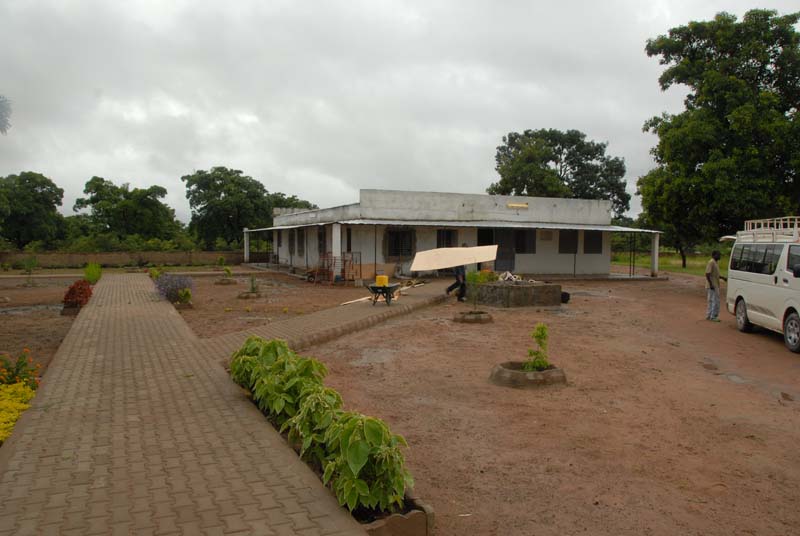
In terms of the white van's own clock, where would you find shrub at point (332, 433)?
The shrub is roughly at 2 o'clock from the white van.

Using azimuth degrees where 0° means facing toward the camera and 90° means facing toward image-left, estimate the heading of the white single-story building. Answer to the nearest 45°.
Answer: approximately 0°

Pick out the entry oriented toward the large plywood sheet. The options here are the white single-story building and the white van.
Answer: the white single-story building

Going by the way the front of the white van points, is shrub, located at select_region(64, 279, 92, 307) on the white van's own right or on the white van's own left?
on the white van's own right

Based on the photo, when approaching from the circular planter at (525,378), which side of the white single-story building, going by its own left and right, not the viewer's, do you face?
front

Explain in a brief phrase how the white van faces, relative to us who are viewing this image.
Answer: facing the viewer and to the right of the viewer

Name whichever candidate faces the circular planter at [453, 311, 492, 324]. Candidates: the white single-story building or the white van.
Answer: the white single-story building

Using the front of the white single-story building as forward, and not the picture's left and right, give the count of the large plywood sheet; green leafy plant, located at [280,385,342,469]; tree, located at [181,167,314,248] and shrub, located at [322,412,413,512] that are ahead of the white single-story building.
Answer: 3

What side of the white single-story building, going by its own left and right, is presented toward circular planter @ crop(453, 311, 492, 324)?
front

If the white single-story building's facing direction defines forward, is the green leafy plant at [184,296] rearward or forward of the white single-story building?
forward
